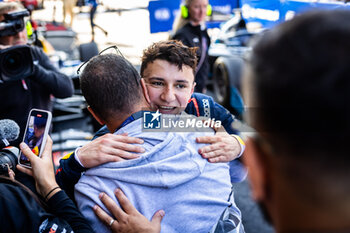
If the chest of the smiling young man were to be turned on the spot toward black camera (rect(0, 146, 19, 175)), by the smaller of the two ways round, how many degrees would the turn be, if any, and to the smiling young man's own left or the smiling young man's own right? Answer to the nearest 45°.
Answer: approximately 45° to the smiling young man's own right

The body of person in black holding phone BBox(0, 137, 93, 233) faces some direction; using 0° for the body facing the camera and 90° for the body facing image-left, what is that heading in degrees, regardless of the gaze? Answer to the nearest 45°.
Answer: approximately 180°

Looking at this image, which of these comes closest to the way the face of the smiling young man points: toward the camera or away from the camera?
toward the camera

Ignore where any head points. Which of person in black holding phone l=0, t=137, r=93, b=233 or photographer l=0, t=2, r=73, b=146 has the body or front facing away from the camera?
the person in black holding phone

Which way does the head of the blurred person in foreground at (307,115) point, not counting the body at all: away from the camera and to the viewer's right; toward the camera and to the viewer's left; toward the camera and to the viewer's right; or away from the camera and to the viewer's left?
away from the camera and to the viewer's left

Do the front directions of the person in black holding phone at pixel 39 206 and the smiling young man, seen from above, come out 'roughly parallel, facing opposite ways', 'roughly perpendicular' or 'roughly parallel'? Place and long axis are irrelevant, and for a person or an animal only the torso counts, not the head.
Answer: roughly parallel, facing opposite ways

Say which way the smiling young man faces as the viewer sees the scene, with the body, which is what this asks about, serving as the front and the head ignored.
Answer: toward the camera

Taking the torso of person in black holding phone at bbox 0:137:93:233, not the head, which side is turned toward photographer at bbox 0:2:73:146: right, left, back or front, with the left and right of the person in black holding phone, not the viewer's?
front

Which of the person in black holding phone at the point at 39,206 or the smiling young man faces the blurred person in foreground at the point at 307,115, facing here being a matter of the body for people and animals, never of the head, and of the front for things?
the smiling young man

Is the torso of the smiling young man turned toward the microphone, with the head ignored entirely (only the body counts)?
no

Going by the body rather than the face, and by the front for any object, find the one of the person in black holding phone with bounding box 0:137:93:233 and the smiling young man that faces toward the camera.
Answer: the smiling young man

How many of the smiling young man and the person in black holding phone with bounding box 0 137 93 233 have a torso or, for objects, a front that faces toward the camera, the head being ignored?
1

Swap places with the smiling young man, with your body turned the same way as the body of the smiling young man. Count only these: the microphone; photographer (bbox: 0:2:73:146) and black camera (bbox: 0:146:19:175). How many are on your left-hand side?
0

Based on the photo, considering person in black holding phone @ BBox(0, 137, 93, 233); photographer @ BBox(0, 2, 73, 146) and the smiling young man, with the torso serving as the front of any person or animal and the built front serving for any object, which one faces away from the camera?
the person in black holding phone
